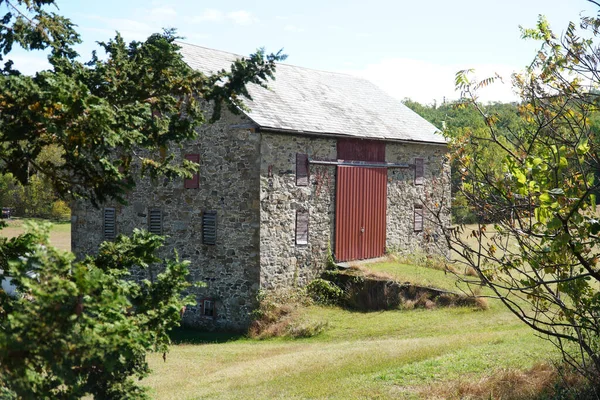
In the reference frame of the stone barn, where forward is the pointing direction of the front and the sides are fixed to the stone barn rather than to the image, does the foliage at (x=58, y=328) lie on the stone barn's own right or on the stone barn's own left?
on the stone barn's own right

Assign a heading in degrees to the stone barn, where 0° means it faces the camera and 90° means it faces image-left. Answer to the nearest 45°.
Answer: approximately 315°

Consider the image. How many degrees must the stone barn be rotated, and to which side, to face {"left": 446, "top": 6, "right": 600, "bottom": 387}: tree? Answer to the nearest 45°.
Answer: approximately 45° to its right
